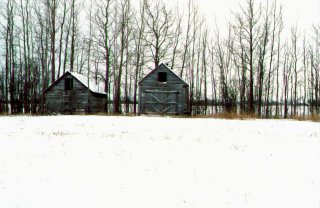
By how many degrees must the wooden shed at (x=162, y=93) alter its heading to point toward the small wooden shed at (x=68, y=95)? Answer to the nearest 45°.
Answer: approximately 90° to its right

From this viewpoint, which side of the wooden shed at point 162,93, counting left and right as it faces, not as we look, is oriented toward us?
front
